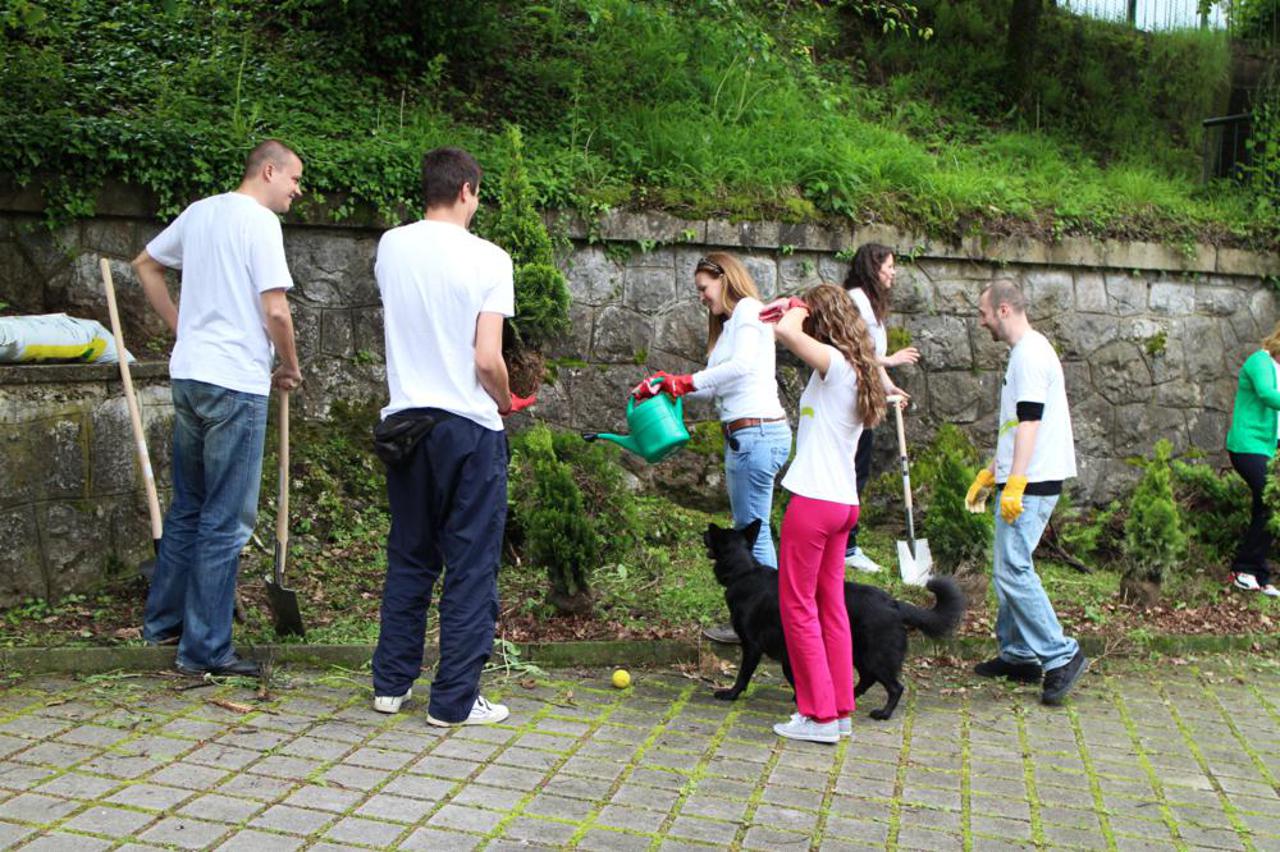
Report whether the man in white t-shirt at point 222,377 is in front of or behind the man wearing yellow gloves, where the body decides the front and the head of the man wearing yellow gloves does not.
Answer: in front

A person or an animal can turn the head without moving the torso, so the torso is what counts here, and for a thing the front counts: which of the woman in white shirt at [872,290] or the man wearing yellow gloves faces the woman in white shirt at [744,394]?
the man wearing yellow gloves

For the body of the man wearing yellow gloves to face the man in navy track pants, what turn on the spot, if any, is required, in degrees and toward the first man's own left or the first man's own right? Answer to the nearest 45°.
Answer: approximately 45° to the first man's own left

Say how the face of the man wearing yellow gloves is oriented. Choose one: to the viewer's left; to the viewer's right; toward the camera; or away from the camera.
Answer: to the viewer's left

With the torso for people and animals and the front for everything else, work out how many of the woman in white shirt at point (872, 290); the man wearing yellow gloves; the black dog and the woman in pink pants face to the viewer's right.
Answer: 1

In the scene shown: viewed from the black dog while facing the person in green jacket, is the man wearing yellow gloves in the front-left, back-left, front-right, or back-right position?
front-right

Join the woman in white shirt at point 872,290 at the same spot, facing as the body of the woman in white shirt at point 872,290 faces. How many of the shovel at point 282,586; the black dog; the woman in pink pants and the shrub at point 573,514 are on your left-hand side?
0

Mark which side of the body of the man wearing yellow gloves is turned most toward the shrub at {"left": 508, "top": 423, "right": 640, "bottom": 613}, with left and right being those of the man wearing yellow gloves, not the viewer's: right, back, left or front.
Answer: front

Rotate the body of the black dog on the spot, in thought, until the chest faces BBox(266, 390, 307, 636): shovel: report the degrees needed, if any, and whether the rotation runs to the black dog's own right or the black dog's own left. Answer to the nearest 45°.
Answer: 0° — it already faces it

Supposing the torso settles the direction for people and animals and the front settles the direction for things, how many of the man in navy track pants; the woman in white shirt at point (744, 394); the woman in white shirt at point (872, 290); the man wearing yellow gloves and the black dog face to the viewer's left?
3

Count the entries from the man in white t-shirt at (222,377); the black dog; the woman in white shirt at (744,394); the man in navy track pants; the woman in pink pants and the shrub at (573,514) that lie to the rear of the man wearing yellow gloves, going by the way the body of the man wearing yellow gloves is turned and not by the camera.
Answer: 0

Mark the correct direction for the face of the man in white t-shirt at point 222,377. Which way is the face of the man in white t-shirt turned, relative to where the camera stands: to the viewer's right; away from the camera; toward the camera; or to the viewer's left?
to the viewer's right

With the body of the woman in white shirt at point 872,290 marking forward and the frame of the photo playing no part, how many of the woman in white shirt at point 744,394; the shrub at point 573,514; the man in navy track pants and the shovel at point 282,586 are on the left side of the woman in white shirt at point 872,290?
0

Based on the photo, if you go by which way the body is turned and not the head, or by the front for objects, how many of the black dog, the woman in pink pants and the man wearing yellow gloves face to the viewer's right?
0

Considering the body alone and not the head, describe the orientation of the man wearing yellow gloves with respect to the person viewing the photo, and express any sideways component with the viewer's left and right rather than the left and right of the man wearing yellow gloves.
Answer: facing to the left of the viewer

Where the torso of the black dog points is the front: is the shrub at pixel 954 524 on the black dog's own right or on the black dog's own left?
on the black dog's own right

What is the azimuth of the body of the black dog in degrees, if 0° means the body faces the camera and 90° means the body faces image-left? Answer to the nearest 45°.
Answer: approximately 90°

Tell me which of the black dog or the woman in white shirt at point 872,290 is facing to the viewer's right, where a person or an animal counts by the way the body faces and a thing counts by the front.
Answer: the woman in white shirt

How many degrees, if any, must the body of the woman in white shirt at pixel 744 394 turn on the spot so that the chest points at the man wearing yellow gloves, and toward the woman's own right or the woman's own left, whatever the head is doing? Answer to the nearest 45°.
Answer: approximately 180°

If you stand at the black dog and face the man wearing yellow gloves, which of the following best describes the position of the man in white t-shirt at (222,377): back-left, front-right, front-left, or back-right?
back-left

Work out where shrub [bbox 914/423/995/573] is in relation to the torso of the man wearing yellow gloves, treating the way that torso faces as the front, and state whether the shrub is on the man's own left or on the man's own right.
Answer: on the man's own right
